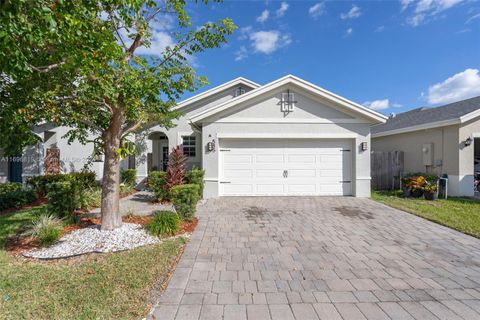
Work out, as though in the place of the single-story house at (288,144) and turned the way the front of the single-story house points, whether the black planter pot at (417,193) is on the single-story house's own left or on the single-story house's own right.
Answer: on the single-story house's own left

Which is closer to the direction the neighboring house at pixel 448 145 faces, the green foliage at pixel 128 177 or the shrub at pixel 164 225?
the shrub

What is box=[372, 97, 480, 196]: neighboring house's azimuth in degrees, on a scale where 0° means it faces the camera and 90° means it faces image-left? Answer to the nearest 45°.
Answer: approximately 315°

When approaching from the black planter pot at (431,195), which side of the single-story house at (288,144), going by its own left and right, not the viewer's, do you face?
left

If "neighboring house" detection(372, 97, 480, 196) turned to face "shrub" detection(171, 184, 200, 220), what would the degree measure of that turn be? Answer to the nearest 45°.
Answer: approximately 90° to its right
